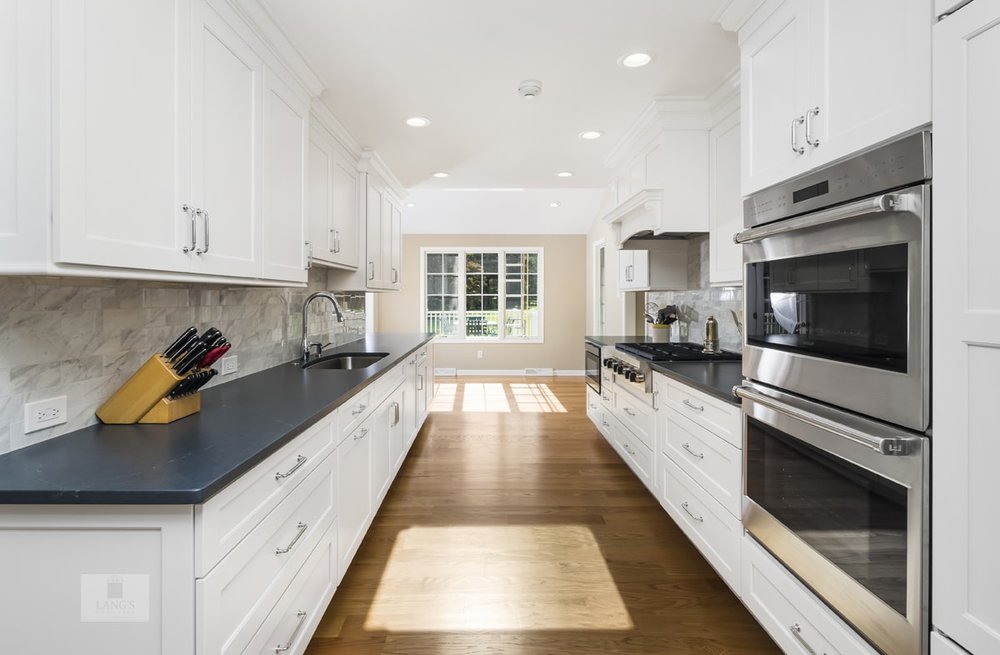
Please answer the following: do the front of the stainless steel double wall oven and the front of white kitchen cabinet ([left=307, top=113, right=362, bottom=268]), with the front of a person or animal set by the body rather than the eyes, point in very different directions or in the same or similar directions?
very different directions

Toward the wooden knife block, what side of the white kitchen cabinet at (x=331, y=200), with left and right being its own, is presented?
right

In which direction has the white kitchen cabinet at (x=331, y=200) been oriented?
to the viewer's right

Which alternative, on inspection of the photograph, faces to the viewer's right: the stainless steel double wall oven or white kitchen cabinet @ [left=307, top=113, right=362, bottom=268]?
the white kitchen cabinet

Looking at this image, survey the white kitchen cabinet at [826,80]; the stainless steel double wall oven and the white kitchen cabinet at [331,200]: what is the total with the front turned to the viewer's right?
1

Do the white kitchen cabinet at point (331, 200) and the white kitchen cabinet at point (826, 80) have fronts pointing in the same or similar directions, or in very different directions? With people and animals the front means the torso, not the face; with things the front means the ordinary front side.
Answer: very different directions

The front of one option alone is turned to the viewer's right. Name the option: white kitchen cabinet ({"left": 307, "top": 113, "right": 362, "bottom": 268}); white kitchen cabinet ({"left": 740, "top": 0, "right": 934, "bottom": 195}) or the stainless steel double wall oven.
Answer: white kitchen cabinet ({"left": 307, "top": 113, "right": 362, "bottom": 268})

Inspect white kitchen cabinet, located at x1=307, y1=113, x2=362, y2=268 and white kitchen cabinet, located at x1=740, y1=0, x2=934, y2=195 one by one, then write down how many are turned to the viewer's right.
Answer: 1

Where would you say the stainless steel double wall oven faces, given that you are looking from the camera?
facing the viewer and to the left of the viewer
